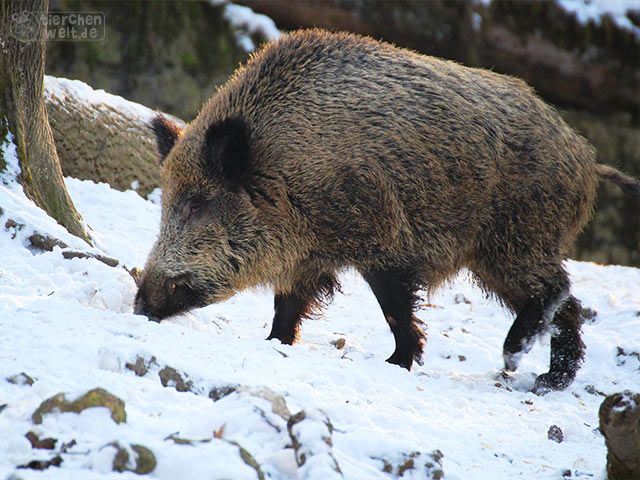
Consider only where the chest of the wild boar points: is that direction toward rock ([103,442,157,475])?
no

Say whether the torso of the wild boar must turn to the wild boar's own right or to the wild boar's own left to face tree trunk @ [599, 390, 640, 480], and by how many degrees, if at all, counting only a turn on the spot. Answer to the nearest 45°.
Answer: approximately 135° to the wild boar's own left

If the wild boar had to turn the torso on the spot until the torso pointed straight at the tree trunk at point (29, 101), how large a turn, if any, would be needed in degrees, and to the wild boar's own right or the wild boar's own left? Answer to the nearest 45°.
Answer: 0° — it already faces it

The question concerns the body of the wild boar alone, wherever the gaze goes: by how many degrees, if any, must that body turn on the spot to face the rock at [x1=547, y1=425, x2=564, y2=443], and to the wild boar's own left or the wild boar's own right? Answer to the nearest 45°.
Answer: approximately 135° to the wild boar's own left

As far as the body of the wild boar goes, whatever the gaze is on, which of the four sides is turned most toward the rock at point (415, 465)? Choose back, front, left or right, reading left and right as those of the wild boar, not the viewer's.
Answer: left

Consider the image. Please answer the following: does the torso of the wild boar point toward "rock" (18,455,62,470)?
no

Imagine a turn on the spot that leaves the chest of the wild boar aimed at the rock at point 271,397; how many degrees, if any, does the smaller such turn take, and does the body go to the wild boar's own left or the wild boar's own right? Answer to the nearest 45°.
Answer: approximately 90° to the wild boar's own left

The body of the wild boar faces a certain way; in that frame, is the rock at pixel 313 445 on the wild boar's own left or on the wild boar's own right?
on the wild boar's own left

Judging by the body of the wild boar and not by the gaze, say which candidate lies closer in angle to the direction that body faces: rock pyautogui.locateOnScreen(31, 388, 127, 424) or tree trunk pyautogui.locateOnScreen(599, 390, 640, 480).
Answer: the rock

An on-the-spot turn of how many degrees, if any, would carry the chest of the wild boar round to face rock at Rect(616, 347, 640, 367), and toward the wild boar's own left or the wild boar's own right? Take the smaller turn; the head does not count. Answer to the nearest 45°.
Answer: approximately 180°

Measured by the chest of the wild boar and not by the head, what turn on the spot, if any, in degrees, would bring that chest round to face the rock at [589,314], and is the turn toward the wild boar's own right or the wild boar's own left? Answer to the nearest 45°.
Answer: approximately 135° to the wild boar's own right

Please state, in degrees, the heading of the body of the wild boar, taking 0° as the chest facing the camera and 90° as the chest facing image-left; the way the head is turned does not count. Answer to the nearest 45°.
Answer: approximately 90°
